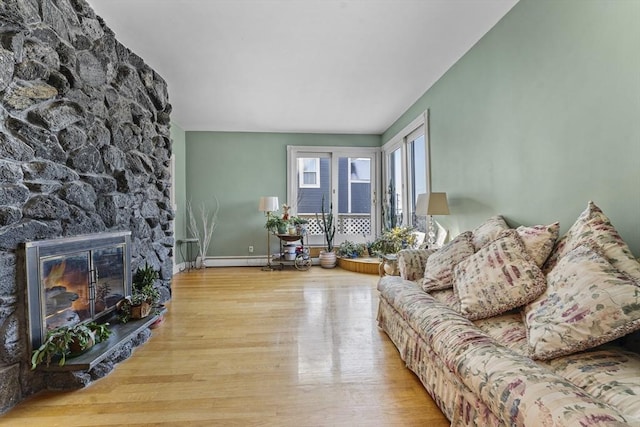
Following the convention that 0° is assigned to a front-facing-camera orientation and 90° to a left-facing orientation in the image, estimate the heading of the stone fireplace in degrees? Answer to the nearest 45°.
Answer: approximately 315°

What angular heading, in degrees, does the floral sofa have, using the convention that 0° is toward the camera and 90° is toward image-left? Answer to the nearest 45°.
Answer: approximately 45°

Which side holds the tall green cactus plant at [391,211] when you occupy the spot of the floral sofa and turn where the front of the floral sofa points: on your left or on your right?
on your right

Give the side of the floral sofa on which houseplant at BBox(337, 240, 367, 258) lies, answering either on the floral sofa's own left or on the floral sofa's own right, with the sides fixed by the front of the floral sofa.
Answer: on the floral sofa's own right

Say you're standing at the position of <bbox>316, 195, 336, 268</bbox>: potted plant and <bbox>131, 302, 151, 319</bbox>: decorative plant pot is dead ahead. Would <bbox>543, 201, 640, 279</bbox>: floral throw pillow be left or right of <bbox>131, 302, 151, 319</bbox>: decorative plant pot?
left

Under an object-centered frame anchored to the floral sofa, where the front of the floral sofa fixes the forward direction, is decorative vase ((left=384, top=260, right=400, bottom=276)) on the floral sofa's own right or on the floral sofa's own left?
on the floral sofa's own right

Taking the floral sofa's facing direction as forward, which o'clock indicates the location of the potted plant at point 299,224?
The potted plant is roughly at 3 o'clock from the floral sofa.

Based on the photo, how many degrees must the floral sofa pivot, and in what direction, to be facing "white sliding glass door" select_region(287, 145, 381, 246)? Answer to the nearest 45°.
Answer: approximately 90° to its right

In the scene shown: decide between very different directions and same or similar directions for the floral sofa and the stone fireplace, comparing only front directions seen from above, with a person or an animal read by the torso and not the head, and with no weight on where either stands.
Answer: very different directions
